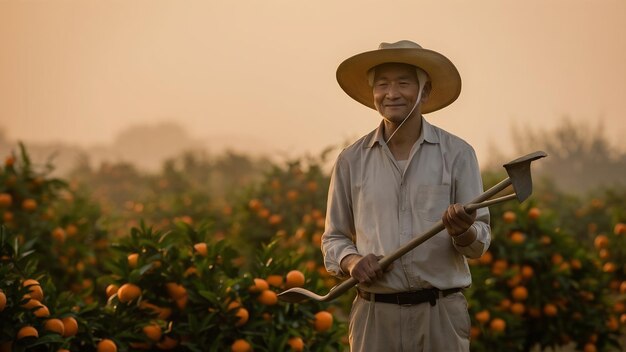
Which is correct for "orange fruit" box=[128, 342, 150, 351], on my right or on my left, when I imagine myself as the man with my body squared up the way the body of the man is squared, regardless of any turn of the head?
on my right

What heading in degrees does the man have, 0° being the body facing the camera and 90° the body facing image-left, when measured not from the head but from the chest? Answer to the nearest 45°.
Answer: approximately 0°

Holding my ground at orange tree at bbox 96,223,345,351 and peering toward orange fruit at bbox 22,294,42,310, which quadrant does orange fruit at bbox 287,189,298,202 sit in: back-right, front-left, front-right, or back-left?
back-right

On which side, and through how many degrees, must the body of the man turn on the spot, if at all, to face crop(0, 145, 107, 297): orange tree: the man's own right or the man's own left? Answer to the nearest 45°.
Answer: approximately 135° to the man's own right

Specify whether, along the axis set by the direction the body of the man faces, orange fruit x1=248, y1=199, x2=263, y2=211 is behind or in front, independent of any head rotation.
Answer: behind

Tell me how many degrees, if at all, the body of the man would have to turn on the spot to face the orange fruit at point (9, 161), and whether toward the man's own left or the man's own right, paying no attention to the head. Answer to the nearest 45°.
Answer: approximately 135° to the man's own right

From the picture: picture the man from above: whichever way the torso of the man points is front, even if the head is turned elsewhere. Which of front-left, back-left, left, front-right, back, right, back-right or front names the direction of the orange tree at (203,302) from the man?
back-right
